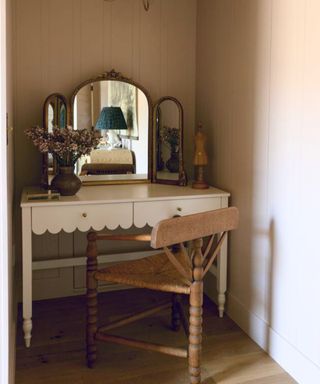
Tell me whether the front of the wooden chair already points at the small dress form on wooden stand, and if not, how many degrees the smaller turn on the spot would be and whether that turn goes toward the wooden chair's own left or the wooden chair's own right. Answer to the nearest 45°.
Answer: approximately 45° to the wooden chair's own right

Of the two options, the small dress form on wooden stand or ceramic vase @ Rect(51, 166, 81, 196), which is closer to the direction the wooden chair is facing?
the ceramic vase

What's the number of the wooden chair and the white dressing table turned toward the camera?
1

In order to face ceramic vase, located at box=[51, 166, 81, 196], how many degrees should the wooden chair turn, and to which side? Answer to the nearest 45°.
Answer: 0° — it already faces it

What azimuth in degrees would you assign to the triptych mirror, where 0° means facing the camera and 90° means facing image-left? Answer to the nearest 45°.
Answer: approximately 0°

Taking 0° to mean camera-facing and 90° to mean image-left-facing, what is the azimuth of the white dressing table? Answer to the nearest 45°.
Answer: approximately 0°

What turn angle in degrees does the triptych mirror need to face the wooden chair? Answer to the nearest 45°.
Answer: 0° — it already faces it

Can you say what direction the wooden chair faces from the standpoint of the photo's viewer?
facing away from the viewer and to the left of the viewer

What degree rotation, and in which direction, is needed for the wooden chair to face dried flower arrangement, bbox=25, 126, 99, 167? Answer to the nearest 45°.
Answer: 0° — it already faces it
